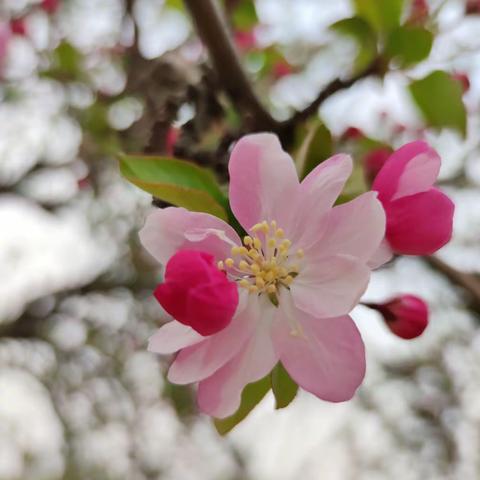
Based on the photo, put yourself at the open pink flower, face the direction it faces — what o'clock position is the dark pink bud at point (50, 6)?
The dark pink bud is roughly at 6 o'clock from the open pink flower.

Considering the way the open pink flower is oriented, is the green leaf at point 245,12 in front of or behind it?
behind

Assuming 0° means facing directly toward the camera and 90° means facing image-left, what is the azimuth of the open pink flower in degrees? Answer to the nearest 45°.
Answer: approximately 0°

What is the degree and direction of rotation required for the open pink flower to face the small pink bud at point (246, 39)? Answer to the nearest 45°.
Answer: approximately 180°

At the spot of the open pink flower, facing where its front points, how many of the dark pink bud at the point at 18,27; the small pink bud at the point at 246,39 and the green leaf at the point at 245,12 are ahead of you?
0

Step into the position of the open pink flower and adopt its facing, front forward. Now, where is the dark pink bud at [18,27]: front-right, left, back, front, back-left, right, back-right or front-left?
back

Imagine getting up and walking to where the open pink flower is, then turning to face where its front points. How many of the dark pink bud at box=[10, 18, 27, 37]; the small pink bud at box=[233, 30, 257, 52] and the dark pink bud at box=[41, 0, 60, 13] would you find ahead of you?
0
